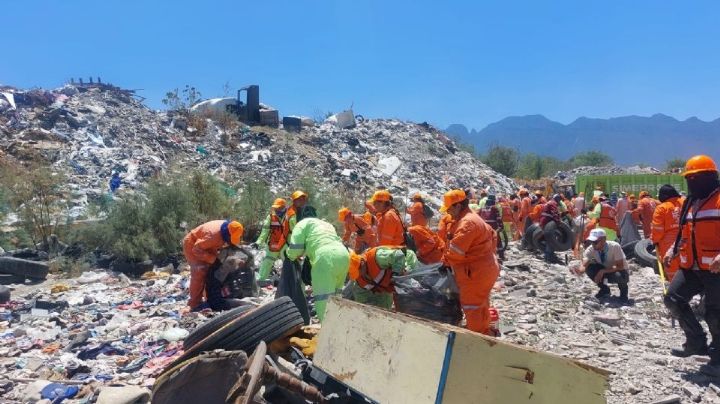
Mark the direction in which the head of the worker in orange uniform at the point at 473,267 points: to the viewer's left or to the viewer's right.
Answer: to the viewer's left

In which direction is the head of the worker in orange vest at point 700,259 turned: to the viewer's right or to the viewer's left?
to the viewer's left

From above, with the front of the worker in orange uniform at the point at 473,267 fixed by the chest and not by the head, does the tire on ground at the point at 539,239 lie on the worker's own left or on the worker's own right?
on the worker's own right

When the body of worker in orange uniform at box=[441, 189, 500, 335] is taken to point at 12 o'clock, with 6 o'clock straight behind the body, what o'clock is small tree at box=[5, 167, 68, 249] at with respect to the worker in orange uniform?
The small tree is roughly at 1 o'clock from the worker in orange uniform.

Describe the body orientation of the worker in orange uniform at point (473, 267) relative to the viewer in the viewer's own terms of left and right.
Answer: facing to the left of the viewer

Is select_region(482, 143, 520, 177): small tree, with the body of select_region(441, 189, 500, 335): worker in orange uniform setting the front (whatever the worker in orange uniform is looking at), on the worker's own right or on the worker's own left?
on the worker's own right

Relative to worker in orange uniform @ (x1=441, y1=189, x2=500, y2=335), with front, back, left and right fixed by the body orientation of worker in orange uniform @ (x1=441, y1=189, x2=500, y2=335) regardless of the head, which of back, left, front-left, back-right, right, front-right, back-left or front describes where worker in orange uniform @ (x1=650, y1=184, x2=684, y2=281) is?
back-right

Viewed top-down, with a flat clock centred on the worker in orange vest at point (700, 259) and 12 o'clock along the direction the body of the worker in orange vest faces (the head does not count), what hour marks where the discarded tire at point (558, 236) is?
The discarded tire is roughly at 4 o'clock from the worker in orange vest.

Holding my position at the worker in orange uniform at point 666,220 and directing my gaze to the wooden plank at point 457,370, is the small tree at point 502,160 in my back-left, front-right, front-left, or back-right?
back-right

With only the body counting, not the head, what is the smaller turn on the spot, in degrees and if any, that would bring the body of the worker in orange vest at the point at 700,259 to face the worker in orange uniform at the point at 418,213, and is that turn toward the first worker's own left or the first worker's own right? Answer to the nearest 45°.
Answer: approximately 90° to the first worker's own right

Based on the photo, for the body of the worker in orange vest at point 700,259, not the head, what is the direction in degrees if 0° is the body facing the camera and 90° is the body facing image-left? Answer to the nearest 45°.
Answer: approximately 45°

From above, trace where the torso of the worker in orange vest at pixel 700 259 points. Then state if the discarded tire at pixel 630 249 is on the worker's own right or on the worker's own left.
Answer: on the worker's own right
